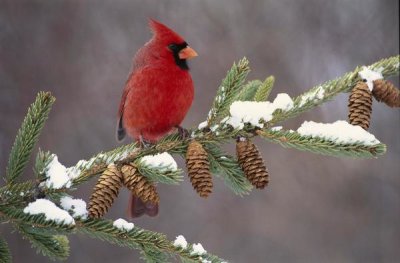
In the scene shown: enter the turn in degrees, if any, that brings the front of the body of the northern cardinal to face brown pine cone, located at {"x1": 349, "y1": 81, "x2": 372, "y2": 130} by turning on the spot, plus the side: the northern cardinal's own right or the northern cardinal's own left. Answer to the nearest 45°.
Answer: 0° — it already faces it

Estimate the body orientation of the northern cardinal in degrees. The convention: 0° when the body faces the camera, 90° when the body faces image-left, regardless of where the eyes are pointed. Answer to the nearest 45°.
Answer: approximately 315°
